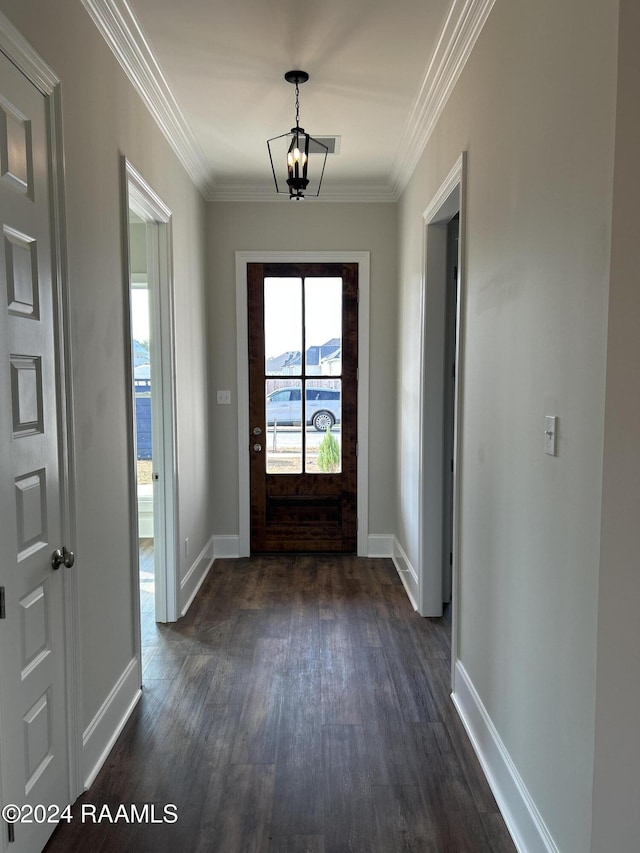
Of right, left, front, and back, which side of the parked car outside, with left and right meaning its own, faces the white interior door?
left

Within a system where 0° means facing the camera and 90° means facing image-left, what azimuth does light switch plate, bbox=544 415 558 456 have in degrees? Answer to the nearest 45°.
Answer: approximately 45°

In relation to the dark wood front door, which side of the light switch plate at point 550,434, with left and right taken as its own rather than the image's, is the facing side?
right

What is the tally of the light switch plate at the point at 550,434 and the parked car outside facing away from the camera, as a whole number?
0

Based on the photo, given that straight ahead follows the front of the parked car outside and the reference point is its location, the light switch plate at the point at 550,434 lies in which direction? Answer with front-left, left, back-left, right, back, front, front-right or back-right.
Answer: left
